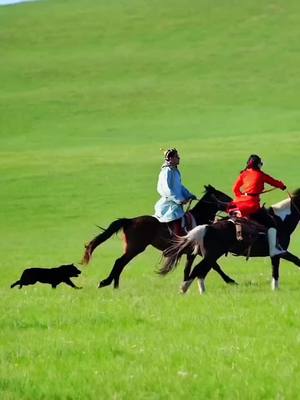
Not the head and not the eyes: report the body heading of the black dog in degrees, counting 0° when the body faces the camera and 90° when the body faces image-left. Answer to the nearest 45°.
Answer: approximately 270°

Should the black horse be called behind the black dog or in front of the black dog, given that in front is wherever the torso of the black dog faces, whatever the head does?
in front

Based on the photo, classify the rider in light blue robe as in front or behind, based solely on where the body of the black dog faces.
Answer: in front

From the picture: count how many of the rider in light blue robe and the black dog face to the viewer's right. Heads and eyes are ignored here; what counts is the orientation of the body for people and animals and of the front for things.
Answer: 2

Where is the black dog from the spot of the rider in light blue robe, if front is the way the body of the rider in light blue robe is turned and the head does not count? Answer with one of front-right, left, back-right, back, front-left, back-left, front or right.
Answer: back

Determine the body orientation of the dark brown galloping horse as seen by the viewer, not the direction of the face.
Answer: to the viewer's right

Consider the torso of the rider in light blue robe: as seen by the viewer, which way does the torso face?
to the viewer's right

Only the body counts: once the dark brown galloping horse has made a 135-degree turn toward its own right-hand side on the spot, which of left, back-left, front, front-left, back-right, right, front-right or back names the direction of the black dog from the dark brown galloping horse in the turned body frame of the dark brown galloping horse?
front-right

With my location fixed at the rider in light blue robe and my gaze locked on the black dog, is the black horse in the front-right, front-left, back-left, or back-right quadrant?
back-left

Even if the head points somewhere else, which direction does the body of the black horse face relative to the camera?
to the viewer's right
